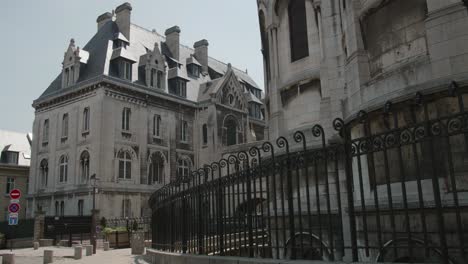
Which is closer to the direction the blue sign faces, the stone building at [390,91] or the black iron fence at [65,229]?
the stone building

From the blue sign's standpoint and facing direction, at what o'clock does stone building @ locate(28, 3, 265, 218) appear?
The stone building is roughly at 7 o'clock from the blue sign.

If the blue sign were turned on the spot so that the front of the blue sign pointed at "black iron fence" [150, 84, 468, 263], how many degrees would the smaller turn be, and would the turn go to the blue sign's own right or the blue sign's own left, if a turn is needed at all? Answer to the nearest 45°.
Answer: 0° — it already faces it

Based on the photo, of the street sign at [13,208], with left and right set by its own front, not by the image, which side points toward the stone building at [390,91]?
front

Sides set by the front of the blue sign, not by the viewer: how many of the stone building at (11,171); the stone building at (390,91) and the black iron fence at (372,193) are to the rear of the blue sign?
1

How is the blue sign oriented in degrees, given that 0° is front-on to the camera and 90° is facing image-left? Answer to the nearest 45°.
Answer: approximately 0°

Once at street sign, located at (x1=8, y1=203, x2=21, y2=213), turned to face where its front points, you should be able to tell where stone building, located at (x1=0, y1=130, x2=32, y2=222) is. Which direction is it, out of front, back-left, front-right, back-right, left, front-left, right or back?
back

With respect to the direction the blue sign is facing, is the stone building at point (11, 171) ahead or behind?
behind

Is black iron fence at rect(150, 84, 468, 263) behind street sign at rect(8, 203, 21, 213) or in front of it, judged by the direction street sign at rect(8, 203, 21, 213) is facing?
in front

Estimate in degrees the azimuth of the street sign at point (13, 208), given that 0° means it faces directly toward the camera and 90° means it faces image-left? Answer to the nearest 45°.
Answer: approximately 0°

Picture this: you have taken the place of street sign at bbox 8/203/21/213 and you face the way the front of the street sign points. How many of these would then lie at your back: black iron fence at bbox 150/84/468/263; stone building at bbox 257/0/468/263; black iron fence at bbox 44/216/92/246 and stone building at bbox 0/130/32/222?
2
